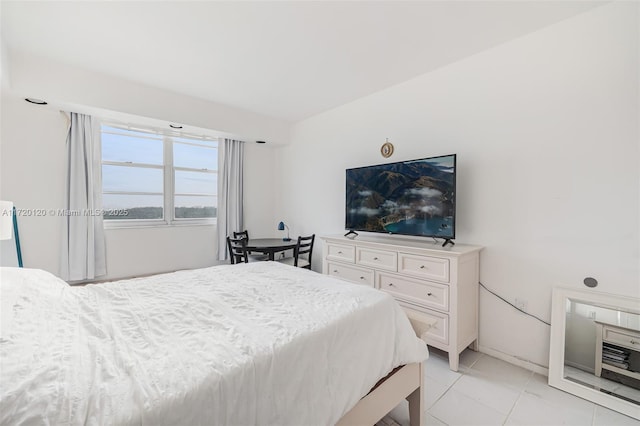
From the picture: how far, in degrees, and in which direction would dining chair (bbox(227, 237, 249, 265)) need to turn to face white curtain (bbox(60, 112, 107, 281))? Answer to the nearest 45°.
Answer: approximately 135° to its left

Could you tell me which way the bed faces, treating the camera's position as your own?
facing away from the viewer and to the right of the viewer

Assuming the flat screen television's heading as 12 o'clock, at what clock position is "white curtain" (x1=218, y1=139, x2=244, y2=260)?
The white curtain is roughly at 2 o'clock from the flat screen television.

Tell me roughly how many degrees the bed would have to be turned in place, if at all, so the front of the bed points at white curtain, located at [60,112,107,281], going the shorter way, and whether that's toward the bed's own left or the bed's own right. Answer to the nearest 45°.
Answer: approximately 90° to the bed's own left

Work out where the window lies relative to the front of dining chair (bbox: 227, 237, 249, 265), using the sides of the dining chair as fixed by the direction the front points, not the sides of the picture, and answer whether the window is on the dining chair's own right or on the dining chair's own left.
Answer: on the dining chair's own left

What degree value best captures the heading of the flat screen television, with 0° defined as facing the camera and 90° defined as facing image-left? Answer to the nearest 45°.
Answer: approximately 45°

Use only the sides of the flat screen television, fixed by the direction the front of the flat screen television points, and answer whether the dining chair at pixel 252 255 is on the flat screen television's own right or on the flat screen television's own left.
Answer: on the flat screen television's own right

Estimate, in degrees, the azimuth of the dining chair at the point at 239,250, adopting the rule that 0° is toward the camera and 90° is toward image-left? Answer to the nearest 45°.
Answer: approximately 225°
